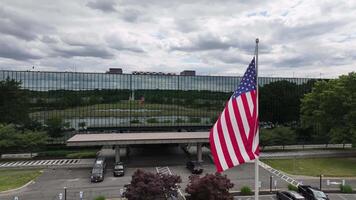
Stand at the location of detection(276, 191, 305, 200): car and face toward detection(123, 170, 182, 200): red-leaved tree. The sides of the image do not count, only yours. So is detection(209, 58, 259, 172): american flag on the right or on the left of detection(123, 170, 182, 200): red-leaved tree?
left

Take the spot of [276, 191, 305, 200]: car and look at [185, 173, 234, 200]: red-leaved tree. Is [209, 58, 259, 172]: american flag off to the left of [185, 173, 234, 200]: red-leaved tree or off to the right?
left
